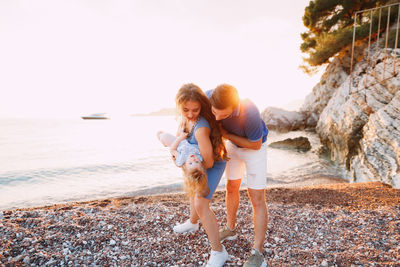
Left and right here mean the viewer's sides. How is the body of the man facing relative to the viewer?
facing the viewer and to the left of the viewer

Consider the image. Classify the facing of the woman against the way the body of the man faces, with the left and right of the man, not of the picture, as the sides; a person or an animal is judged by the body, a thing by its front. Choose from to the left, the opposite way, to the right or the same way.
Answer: the same way

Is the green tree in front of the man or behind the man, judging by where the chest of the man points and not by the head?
behind

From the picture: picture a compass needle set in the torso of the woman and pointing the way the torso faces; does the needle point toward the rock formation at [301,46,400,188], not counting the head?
no

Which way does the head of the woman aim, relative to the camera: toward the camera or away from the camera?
toward the camera

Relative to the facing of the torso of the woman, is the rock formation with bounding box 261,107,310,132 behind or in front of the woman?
behind

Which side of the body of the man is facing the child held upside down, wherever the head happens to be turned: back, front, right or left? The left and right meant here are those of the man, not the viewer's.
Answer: front

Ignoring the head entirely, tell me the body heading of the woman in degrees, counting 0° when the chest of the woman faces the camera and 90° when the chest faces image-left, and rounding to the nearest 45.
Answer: approximately 45°

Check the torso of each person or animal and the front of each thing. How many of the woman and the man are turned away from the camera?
0

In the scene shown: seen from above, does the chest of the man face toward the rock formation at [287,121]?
no

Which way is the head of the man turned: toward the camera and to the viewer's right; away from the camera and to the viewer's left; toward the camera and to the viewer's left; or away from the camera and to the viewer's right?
toward the camera and to the viewer's left

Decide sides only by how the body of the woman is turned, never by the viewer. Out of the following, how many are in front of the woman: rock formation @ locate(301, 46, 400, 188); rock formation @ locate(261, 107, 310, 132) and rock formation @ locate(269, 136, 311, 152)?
0
